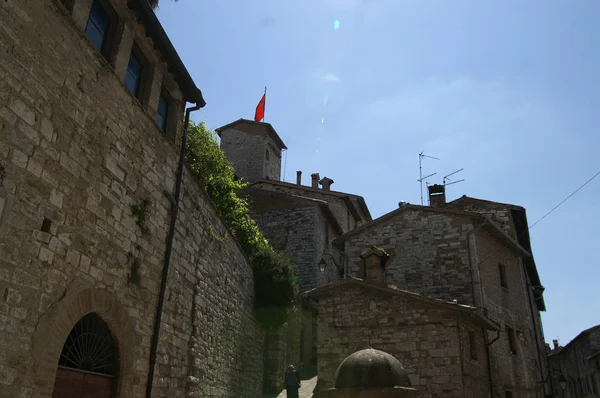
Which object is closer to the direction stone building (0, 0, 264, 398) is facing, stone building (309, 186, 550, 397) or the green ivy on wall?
the stone building

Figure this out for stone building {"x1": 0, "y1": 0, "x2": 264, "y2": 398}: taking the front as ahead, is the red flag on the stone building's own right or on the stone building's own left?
on the stone building's own left

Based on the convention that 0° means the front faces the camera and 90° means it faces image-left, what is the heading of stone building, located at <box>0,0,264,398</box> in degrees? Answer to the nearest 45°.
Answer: approximately 315°

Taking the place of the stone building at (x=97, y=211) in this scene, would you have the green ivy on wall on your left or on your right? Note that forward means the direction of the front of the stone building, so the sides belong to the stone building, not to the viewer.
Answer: on your left

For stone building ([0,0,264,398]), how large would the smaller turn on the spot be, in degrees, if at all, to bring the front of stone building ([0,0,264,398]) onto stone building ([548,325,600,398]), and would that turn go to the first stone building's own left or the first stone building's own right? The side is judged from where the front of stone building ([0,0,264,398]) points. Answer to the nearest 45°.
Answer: approximately 90° to the first stone building's own left

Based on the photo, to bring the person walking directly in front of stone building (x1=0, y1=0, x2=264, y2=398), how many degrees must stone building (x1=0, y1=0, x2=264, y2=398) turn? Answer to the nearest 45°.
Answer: approximately 90° to its left

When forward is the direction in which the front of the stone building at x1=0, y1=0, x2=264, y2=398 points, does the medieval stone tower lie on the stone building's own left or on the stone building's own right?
on the stone building's own left

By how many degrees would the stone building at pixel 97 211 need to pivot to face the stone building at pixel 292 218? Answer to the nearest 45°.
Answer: approximately 90° to its left
